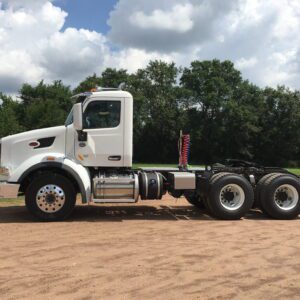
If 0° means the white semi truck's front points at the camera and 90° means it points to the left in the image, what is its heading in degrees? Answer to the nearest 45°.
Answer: approximately 90°
